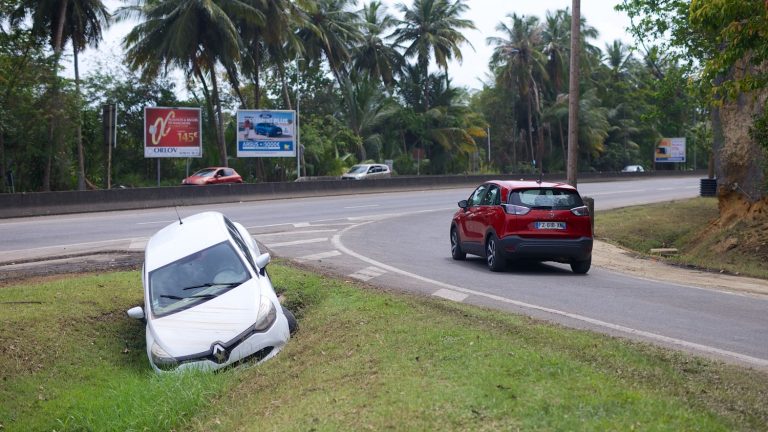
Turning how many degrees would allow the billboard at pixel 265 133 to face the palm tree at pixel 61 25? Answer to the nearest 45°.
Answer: approximately 45° to its right

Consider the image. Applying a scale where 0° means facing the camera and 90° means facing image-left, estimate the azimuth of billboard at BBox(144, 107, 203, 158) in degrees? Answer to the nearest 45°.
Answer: approximately 0°

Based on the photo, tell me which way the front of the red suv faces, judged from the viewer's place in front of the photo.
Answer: facing away from the viewer and to the left of the viewer

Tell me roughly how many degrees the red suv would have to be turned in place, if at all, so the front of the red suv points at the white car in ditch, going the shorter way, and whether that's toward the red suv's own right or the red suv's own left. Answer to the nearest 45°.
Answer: approximately 90° to the red suv's own left

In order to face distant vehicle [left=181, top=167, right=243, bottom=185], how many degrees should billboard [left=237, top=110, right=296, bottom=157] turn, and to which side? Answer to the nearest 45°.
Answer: approximately 45° to its right

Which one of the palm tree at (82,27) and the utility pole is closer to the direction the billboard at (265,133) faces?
the utility pole

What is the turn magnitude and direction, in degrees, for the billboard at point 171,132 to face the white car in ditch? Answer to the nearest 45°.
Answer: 0° — it already faces it

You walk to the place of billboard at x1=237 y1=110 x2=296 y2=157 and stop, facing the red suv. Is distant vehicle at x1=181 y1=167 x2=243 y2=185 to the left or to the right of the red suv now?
right

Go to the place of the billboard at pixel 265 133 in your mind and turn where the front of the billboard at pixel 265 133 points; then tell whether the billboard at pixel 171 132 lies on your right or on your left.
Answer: on your right

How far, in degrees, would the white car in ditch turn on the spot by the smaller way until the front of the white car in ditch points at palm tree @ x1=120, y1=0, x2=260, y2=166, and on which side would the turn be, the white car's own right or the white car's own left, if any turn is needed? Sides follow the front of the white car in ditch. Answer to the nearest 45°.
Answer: approximately 180°

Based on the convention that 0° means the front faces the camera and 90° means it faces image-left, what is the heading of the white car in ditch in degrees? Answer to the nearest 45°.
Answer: approximately 0°

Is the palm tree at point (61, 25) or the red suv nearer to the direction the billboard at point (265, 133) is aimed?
the red suv
